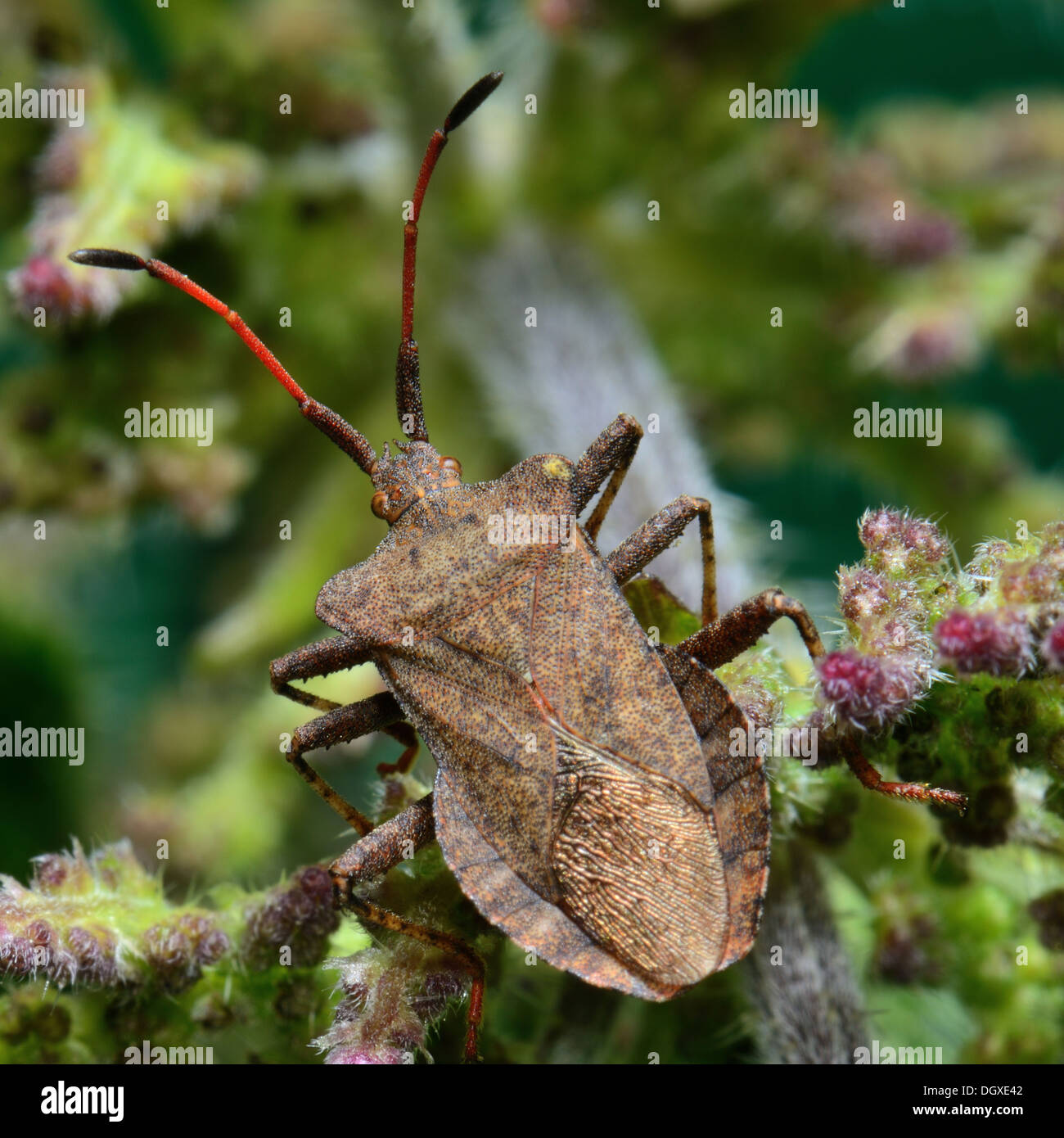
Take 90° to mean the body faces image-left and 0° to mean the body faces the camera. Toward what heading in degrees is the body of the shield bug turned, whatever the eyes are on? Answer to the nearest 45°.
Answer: approximately 135°
